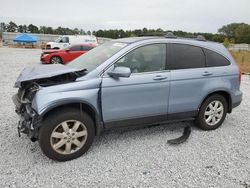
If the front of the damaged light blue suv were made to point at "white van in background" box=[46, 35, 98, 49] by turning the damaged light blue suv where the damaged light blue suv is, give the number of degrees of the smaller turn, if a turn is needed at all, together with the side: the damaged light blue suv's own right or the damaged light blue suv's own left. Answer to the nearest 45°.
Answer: approximately 135° to the damaged light blue suv's own right

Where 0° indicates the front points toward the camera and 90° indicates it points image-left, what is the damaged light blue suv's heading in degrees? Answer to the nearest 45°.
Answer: approximately 45°

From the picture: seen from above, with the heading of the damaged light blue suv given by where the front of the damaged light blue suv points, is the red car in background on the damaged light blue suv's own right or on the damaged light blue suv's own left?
on the damaged light blue suv's own right
